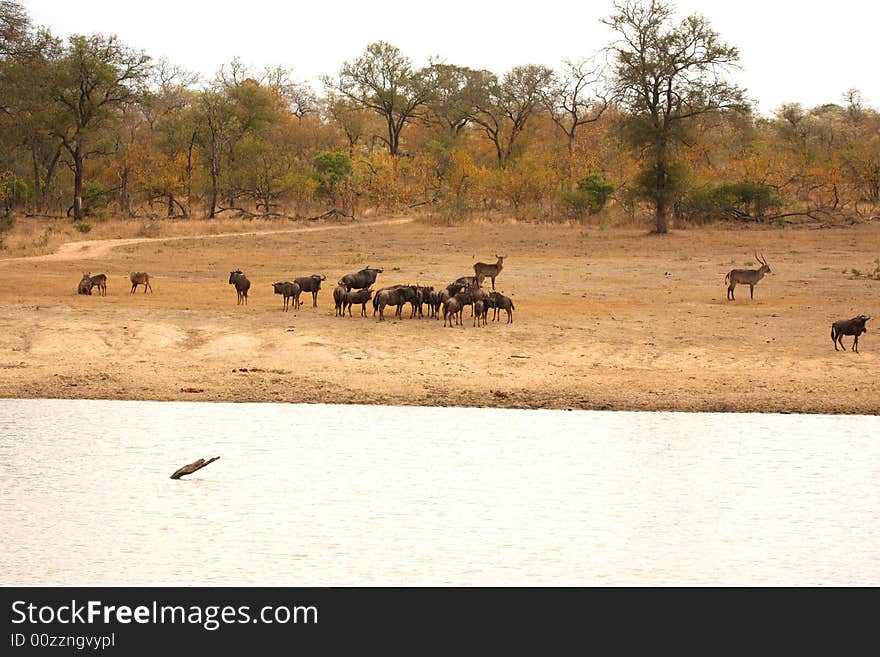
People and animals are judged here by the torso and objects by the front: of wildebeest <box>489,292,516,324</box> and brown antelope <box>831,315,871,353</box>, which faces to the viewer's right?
the brown antelope

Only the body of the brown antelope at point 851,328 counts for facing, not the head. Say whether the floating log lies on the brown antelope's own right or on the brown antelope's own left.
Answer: on the brown antelope's own right

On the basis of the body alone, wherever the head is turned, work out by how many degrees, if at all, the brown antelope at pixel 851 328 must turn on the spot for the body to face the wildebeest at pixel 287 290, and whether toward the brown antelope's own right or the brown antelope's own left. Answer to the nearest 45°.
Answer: approximately 180°

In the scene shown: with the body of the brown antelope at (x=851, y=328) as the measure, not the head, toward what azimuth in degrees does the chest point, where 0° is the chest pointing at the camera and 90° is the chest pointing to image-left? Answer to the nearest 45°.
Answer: approximately 270°

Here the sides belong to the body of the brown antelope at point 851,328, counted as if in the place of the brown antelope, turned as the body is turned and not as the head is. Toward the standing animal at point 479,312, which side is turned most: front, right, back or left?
back

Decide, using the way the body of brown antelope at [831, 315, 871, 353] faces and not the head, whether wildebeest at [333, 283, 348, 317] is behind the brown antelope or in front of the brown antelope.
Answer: behind

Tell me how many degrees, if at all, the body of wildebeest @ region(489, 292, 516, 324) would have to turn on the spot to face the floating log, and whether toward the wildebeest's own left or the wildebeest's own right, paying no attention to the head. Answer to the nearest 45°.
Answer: approximately 45° to the wildebeest's own left

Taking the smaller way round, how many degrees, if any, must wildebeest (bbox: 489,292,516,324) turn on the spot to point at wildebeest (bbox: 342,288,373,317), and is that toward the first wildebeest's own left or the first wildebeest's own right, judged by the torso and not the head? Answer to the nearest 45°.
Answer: approximately 45° to the first wildebeest's own right
